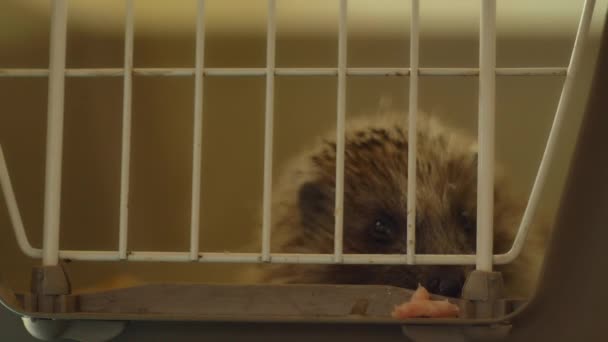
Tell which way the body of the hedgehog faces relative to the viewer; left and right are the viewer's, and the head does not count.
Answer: facing the viewer and to the right of the viewer

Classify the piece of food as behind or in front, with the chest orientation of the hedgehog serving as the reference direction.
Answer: in front
